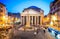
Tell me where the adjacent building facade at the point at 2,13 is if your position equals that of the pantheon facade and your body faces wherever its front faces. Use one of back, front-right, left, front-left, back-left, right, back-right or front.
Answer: right

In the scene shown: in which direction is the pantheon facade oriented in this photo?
toward the camera

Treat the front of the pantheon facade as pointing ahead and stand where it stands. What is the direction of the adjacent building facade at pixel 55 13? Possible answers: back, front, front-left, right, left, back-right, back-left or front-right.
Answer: left
